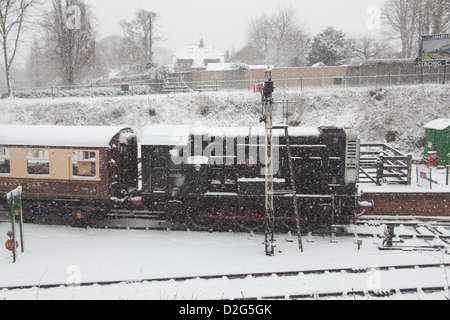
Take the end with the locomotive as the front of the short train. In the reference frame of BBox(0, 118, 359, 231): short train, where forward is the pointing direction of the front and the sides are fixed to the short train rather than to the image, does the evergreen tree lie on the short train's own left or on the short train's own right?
on the short train's own left

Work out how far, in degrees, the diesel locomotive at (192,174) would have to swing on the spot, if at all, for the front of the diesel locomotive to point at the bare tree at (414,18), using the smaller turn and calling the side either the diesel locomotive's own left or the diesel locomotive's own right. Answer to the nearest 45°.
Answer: approximately 45° to the diesel locomotive's own left

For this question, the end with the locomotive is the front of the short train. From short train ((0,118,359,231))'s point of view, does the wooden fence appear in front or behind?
in front

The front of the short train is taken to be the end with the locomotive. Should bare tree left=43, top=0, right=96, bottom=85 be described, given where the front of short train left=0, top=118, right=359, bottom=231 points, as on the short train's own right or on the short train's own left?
on the short train's own left

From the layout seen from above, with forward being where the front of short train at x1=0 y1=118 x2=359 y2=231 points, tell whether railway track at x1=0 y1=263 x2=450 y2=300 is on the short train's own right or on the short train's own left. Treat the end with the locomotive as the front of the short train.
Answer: on the short train's own right

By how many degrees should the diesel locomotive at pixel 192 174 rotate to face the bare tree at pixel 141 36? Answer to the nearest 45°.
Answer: approximately 90° to its left

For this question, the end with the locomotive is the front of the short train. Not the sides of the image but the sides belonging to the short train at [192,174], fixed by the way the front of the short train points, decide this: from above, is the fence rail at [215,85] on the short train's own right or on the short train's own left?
on the short train's own left

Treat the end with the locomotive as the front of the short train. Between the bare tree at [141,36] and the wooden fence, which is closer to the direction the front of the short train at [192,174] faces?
the wooden fence

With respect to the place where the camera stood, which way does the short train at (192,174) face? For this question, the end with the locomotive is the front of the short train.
facing to the right of the viewer
